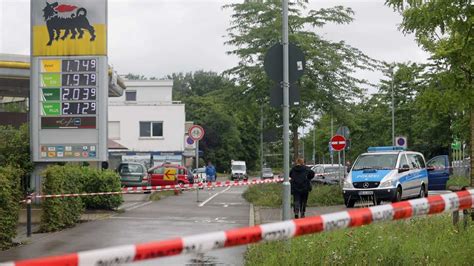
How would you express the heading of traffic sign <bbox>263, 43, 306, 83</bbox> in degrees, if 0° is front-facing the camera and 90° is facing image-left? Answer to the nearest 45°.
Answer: approximately 180°

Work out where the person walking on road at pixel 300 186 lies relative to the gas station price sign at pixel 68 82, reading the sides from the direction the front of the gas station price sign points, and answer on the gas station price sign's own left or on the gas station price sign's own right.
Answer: on the gas station price sign's own left

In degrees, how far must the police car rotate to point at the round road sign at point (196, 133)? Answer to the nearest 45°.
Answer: approximately 90° to its right

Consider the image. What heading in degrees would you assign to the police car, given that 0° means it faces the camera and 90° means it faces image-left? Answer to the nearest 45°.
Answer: approximately 45°

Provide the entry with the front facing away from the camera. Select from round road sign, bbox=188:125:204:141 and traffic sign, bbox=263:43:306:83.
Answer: the traffic sign
